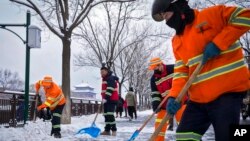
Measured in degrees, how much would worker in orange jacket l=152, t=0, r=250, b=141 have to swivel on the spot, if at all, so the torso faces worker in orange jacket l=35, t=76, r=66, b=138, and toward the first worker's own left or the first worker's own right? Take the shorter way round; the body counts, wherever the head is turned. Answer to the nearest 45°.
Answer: approximately 90° to the first worker's own right

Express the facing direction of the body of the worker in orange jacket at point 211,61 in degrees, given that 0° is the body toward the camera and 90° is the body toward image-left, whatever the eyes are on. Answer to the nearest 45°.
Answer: approximately 45°
